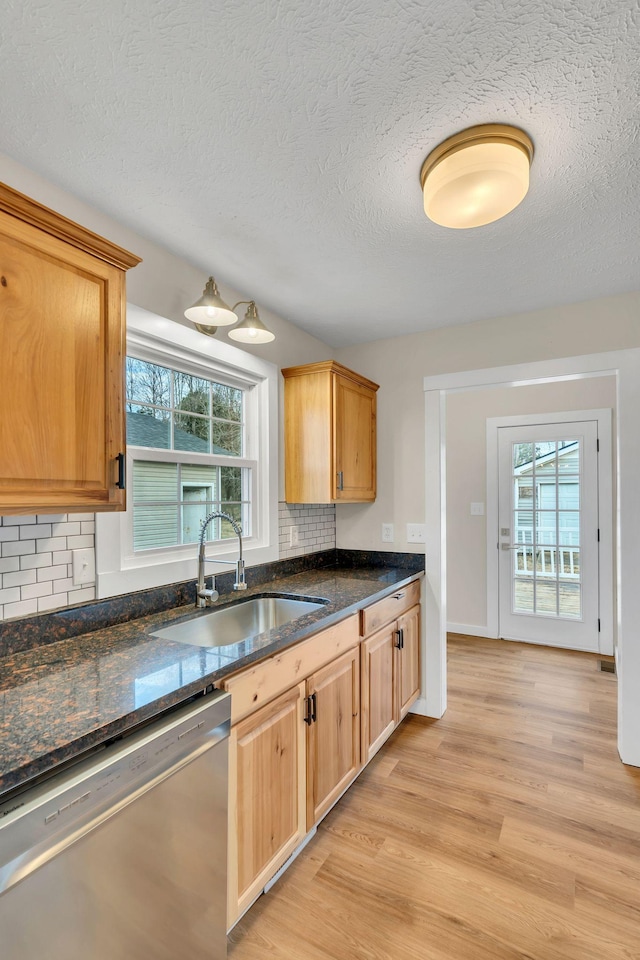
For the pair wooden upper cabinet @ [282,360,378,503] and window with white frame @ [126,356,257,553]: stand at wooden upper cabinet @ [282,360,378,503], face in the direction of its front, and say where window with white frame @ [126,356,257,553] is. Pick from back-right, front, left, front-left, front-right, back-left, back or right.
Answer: right

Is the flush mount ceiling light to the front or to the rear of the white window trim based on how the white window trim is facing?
to the front

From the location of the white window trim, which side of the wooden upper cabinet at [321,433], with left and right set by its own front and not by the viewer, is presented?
right

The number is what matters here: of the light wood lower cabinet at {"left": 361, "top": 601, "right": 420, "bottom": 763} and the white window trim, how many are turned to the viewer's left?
0

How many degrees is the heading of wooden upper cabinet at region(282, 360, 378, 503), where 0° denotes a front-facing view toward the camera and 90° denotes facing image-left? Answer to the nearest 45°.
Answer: approximately 315°
